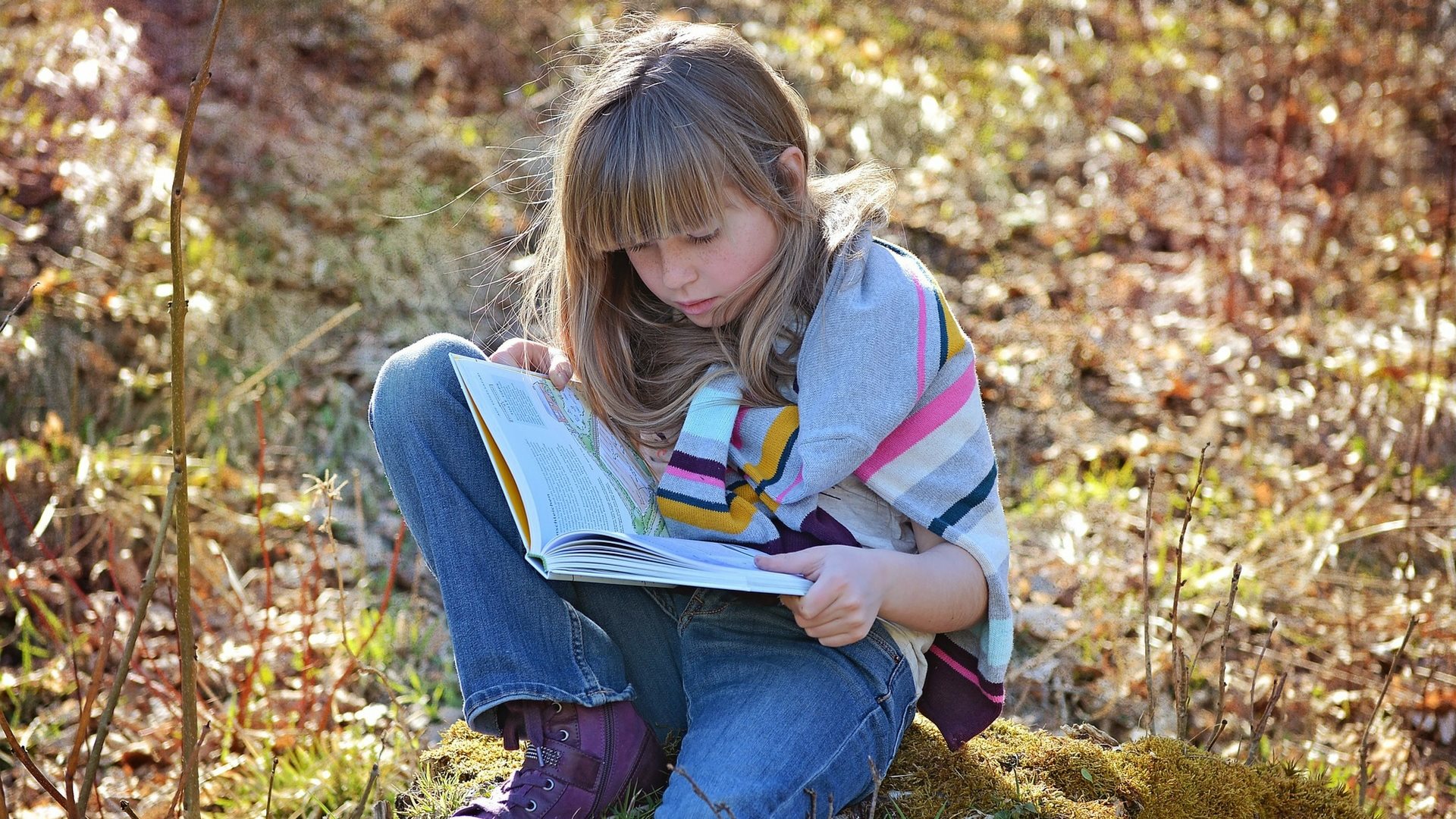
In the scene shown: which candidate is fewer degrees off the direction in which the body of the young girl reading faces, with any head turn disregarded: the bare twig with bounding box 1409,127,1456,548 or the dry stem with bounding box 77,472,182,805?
the dry stem

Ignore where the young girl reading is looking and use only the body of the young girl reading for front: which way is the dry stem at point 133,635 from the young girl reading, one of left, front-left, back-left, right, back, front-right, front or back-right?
front

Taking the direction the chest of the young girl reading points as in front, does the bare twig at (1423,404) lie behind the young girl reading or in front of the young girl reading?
behind

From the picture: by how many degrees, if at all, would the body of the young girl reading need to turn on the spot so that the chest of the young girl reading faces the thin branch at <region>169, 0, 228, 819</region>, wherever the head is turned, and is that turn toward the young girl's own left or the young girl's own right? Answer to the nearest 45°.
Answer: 0° — they already face it

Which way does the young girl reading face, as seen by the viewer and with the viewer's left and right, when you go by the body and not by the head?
facing the viewer and to the left of the viewer

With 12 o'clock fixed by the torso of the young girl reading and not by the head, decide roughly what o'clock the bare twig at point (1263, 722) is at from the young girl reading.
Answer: The bare twig is roughly at 8 o'clock from the young girl reading.
